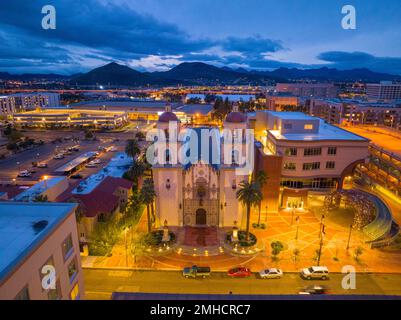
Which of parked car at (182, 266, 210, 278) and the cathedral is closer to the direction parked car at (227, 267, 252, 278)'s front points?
the parked car

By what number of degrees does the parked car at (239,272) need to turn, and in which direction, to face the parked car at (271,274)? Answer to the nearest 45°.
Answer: approximately 180°

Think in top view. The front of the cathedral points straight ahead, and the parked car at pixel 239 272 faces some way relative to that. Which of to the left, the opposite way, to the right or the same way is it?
to the right

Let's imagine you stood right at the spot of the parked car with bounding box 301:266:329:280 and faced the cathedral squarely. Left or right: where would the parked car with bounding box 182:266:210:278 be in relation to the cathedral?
left

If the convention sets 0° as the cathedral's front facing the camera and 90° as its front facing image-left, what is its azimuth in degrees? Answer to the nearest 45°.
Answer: approximately 0°

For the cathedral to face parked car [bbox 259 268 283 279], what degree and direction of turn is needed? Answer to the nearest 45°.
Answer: approximately 45° to its left

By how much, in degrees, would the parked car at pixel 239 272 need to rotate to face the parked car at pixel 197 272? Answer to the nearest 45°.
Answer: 0° — it already faces it

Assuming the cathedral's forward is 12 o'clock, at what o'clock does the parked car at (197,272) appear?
The parked car is roughly at 12 o'clock from the cathedral.

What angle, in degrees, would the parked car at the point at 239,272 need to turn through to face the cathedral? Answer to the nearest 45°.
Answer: approximately 45° to its right

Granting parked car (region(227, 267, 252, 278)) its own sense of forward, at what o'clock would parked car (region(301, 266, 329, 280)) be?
parked car (region(301, 266, 329, 280)) is roughly at 6 o'clock from parked car (region(227, 267, 252, 278)).

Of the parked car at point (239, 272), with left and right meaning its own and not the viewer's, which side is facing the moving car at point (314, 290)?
back

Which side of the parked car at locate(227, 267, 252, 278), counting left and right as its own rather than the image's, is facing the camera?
left

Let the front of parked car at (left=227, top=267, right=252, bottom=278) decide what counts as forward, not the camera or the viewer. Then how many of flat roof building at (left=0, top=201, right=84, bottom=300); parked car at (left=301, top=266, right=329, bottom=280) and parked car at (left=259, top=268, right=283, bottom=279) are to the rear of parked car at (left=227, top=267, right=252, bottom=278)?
2

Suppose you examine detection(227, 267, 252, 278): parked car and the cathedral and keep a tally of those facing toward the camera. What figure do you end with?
1
